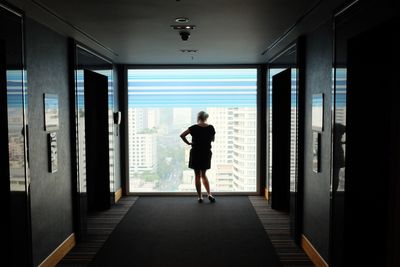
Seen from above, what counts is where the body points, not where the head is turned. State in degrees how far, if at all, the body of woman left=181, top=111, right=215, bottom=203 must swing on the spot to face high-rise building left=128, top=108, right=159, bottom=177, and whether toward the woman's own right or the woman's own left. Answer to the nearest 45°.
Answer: approximately 45° to the woman's own left

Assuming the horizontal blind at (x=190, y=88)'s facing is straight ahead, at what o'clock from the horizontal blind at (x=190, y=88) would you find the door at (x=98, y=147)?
The door is roughly at 2 o'clock from the horizontal blind.

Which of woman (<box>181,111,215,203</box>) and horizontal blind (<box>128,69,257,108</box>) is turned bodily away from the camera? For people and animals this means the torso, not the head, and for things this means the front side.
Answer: the woman

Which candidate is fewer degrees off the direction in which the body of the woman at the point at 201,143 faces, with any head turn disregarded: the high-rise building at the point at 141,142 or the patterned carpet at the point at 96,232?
the high-rise building

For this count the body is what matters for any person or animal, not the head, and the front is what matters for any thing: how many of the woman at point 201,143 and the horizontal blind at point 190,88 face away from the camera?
1

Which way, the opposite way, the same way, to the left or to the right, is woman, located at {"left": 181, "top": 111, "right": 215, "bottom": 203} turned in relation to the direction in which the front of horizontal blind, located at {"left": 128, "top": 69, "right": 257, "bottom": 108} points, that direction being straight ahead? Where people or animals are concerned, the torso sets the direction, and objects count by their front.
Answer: the opposite way

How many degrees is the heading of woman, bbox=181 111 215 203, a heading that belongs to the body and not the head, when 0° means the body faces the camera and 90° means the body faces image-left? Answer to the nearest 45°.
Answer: approximately 180°

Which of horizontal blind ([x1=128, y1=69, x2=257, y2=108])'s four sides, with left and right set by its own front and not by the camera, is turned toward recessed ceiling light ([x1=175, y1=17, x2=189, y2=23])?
front

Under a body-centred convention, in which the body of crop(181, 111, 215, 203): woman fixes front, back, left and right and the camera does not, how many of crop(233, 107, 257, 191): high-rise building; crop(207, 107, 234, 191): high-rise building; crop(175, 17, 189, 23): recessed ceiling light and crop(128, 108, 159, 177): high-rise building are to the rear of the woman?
1

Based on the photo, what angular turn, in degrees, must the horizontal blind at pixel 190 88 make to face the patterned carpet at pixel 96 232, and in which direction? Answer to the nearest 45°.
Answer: approximately 45° to its right

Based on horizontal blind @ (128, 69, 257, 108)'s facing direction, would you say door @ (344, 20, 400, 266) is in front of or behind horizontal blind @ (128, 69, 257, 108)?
in front

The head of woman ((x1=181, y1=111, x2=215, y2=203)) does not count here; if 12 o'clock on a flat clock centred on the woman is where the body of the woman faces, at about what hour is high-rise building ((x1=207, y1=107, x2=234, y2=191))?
The high-rise building is roughly at 1 o'clock from the woman.
